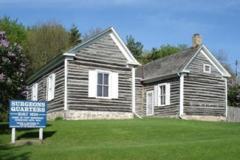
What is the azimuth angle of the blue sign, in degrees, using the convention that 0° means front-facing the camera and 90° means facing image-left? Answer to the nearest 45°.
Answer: approximately 0°

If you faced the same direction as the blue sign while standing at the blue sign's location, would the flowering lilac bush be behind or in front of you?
behind

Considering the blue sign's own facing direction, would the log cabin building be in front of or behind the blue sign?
behind
